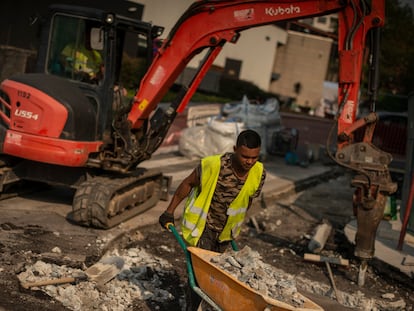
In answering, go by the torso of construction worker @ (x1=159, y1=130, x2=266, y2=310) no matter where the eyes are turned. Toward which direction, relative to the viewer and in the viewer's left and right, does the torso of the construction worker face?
facing the viewer and to the right of the viewer

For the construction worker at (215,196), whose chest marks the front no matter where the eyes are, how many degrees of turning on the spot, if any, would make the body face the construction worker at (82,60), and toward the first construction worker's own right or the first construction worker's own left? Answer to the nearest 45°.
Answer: approximately 180°

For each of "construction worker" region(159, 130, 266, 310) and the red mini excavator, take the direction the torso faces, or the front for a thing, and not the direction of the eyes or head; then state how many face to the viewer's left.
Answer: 0

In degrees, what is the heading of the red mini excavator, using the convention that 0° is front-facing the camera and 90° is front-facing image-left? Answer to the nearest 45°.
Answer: approximately 270°

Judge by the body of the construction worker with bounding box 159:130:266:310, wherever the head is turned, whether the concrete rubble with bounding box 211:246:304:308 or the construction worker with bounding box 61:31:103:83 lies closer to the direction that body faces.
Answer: the concrete rubble

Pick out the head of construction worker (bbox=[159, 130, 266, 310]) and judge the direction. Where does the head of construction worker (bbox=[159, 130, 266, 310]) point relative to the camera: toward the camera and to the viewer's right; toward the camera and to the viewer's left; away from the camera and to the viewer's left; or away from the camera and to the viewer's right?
toward the camera and to the viewer's right
